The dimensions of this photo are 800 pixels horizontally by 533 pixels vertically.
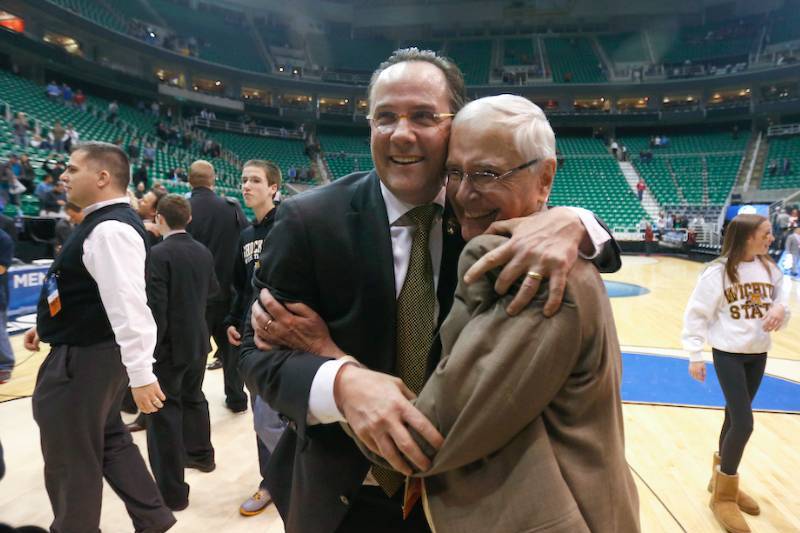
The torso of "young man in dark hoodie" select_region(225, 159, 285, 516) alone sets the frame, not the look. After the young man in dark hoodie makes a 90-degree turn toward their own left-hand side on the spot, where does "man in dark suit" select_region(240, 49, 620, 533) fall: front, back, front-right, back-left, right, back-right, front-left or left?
front-right

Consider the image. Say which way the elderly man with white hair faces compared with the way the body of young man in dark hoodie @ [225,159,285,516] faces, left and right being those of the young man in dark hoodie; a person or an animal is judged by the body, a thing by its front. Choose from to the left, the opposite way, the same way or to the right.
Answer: to the right

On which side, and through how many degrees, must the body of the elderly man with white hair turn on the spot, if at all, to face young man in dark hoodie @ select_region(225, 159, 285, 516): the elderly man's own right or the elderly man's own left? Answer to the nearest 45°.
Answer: approximately 45° to the elderly man's own right

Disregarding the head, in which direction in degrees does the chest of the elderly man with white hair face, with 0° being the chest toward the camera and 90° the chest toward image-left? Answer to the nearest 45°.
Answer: approximately 90°

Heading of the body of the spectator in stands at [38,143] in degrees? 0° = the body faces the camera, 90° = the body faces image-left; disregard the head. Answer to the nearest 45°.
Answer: approximately 315°

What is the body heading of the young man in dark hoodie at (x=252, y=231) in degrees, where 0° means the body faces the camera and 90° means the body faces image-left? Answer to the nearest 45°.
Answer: approximately 45°

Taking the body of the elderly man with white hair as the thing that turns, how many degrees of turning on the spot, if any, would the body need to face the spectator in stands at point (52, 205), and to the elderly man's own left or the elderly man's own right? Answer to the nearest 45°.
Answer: approximately 45° to the elderly man's own right

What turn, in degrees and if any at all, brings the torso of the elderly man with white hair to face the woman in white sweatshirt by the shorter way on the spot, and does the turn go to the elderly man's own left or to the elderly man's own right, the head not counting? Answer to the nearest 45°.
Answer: approximately 135° to the elderly man's own right

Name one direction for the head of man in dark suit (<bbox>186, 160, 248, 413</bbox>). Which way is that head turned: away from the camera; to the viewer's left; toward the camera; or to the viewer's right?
away from the camera
